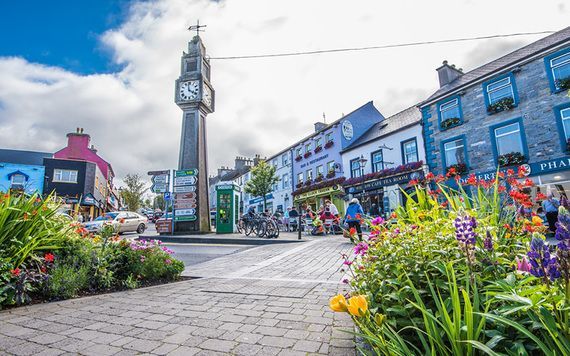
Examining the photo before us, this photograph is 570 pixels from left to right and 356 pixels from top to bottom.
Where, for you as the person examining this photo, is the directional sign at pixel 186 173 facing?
facing the viewer

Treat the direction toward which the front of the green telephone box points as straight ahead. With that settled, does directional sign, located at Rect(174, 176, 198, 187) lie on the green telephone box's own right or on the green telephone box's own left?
on the green telephone box's own right

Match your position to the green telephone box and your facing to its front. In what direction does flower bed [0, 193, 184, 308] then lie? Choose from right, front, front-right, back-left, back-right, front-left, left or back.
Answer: front

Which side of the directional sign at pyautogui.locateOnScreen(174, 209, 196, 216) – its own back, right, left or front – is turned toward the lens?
front

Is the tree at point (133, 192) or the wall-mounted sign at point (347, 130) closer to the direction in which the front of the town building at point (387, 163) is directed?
the tree

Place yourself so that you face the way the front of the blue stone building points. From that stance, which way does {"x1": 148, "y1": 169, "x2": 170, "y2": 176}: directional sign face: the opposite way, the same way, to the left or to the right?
to the left

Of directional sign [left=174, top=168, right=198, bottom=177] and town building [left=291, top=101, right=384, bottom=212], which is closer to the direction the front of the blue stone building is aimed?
the directional sign

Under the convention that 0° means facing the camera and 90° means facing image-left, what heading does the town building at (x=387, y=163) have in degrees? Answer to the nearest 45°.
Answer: approximately 45°

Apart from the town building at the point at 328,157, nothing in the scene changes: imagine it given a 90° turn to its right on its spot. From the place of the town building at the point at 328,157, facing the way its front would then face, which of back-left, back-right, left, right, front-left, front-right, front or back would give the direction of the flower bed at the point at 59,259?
back-left

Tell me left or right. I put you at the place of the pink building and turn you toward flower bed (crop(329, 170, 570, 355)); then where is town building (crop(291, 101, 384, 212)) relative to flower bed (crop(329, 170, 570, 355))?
left

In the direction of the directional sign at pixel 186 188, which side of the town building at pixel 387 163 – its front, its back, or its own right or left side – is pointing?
front

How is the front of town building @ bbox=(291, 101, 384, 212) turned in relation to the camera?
facing the viewer and to the left of the viewer

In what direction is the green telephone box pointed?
toward the camera
